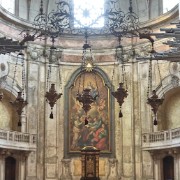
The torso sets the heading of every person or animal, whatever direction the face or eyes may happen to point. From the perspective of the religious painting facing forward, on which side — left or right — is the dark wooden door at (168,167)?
on its left

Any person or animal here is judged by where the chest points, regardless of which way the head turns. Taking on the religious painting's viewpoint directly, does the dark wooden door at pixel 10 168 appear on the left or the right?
on its right

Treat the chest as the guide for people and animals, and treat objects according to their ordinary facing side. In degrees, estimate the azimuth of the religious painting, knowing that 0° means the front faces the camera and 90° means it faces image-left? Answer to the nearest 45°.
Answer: approximately 0°

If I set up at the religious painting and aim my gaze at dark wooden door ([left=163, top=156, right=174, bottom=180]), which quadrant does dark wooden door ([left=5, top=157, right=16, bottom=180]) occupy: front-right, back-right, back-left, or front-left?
back-right

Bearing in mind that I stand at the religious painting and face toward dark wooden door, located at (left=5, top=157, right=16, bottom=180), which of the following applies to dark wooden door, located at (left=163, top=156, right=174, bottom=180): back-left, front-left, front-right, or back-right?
back-left
